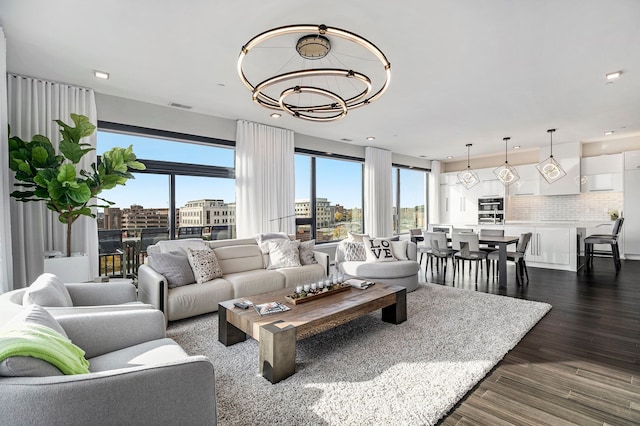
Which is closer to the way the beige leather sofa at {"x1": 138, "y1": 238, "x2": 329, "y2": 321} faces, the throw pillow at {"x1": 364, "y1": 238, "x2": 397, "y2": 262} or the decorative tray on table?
the decorative tray on table

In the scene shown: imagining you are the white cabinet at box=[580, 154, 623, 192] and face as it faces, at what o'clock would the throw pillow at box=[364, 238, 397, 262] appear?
The throw pillow is roughly at 1 o'clock from the white cabinet.

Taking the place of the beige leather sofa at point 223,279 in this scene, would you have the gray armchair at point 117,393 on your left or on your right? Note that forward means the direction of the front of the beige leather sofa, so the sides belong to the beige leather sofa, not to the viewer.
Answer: on your right

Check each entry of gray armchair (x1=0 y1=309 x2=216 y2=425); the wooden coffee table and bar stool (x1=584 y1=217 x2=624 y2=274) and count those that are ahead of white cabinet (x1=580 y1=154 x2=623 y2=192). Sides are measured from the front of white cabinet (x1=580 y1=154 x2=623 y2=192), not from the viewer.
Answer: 3

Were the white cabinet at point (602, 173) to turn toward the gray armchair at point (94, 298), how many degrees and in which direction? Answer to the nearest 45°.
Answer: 0° — it already faces it

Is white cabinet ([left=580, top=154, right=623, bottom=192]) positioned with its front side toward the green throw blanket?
yes

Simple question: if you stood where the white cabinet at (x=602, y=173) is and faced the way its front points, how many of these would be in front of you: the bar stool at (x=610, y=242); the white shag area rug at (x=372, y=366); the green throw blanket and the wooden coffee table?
4

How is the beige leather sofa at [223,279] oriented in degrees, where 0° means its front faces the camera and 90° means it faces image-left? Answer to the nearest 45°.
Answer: approximately 315°

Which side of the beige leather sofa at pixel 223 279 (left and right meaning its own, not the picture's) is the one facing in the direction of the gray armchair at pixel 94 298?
right

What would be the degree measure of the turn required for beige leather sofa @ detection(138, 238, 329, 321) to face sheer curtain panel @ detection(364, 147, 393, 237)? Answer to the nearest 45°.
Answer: approximately 90° to its left
